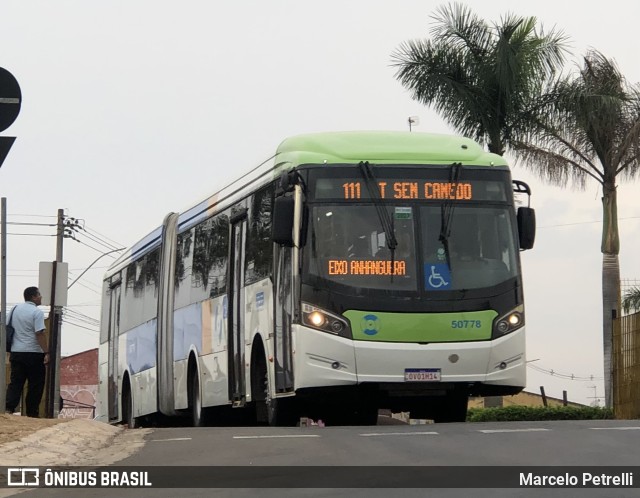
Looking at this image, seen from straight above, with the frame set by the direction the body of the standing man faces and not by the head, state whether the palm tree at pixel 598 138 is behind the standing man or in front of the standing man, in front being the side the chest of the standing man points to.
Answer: in front

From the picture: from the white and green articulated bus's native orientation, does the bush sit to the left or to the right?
on its left

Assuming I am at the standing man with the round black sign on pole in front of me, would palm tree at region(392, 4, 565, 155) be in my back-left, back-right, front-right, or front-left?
back-left

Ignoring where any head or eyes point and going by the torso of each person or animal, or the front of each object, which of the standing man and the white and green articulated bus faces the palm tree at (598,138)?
the standing man

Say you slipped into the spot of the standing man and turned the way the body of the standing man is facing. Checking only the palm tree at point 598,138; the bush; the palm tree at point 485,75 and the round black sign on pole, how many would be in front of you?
3

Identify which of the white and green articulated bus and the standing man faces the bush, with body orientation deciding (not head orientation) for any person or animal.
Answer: the standing man

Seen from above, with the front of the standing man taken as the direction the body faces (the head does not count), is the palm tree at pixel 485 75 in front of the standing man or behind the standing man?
in front

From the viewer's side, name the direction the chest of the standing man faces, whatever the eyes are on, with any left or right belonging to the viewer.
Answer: facing away from the viewer and to the right of the viewer

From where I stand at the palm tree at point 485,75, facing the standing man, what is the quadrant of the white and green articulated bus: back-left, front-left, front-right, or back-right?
front-left
